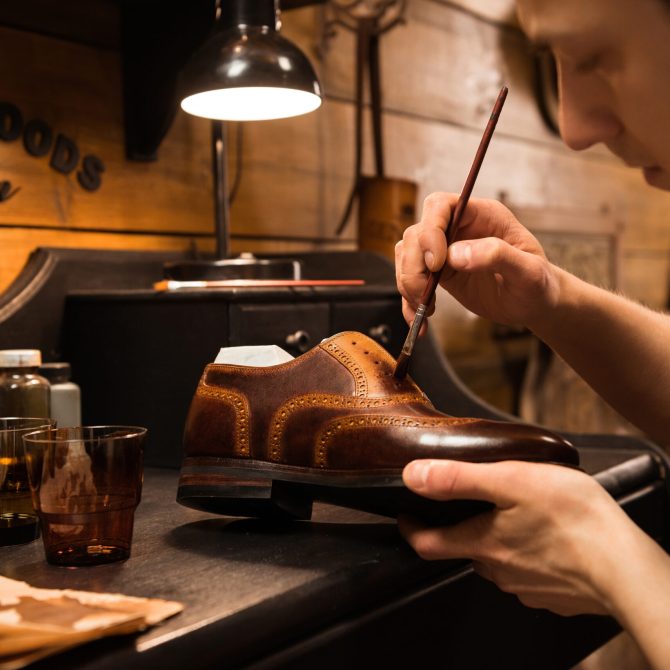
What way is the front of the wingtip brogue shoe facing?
to the viewer's right

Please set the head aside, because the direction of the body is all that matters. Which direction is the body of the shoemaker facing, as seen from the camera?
to the viewer's left

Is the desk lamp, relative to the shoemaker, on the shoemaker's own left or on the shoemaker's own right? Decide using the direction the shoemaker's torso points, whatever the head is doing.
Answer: on the shoemaker's own right

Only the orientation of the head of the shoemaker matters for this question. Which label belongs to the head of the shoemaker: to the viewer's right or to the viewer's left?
to the viewer's left
